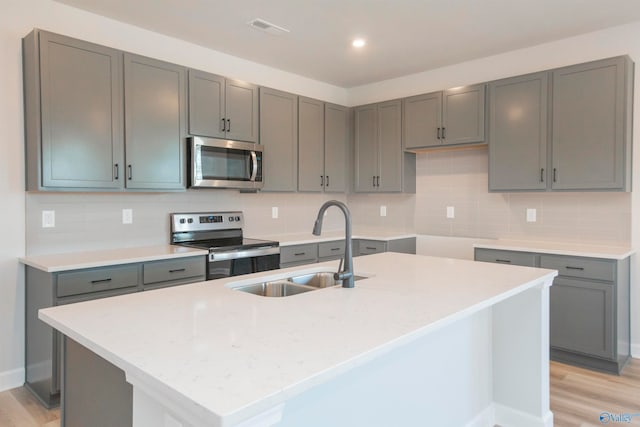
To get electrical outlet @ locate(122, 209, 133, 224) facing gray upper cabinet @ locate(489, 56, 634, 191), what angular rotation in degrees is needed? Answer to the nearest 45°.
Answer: approximately 45° to its left

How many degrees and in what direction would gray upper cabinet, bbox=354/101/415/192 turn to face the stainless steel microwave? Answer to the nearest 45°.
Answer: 0° — it already faces it

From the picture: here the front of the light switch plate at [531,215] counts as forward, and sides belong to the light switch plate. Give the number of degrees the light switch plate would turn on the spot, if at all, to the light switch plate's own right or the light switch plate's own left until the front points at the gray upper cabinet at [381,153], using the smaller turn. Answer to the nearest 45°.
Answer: approximately 90° to the light switch plate's own right

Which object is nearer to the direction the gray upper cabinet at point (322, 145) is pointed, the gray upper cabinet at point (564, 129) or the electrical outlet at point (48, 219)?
the gray upper cabinet

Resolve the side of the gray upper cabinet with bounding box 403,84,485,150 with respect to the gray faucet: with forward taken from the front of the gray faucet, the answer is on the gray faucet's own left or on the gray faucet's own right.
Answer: on the gray faucet's own right

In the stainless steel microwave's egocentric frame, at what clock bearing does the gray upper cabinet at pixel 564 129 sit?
The gray upper cabinet is roughly at 11 o'clock from the stainless steel microwave.

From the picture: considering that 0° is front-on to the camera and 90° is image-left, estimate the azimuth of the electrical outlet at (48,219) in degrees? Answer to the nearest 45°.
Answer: approximately 0°

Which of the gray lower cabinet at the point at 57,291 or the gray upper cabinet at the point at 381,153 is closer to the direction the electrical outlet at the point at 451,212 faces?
the gray lower cabinet
